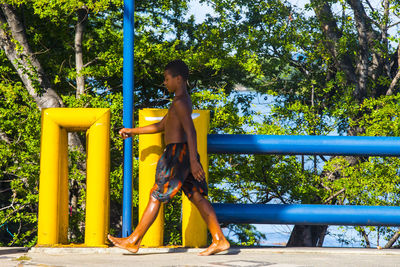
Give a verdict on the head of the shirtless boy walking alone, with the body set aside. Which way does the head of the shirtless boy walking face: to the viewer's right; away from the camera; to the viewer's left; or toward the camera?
to the viewer's left

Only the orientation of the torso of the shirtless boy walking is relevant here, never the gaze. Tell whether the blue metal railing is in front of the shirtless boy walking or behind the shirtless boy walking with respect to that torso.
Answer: behind

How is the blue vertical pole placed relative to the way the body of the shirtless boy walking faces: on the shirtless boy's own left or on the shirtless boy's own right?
on the shirtless boy's own right

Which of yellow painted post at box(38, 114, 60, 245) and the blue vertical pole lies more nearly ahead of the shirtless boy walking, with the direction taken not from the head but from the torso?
the yellow painted post

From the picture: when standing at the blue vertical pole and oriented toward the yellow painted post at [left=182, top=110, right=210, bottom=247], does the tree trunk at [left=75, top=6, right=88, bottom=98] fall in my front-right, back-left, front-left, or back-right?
back-left

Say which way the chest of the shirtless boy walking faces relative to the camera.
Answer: to the viewer's left

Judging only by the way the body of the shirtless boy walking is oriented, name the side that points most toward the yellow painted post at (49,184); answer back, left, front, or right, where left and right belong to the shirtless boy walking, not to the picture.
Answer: front

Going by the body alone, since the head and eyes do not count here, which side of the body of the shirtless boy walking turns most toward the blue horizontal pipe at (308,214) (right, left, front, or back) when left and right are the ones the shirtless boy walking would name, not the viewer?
back
